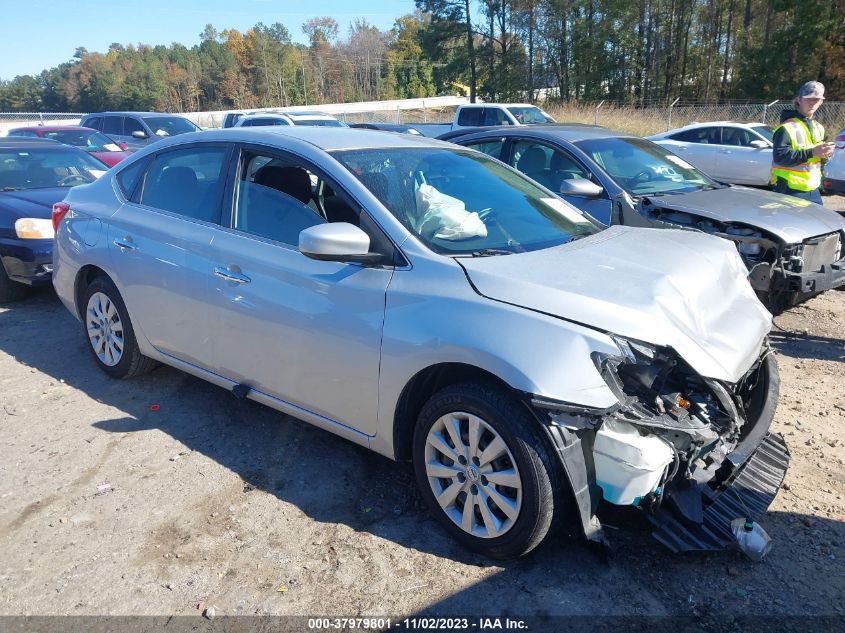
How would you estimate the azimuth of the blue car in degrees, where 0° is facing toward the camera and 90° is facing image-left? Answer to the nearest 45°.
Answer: approximately 315°

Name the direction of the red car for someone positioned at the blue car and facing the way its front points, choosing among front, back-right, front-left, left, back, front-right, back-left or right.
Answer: back-left

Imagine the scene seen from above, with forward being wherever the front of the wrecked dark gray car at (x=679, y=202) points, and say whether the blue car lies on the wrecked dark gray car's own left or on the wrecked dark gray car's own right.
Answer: on the wrecked dark gray car's own right

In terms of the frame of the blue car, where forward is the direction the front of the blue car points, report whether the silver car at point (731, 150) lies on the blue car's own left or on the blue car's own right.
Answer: on the blue car's own left

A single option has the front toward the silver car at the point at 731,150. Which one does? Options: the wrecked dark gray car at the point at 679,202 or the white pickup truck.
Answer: the white pickup truck

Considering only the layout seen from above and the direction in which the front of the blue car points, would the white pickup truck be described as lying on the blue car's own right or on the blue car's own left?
on the blue car's own left

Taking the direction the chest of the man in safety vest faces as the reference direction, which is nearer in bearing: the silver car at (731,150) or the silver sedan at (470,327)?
the silver sedan

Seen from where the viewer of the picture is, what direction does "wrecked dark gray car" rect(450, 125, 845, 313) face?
facing the viewer and to the right of the viewer

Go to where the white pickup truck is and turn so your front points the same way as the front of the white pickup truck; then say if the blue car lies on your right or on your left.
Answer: on your right

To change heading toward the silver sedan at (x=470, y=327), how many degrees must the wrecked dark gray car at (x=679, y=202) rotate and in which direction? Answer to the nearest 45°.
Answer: approximately 45° to its right

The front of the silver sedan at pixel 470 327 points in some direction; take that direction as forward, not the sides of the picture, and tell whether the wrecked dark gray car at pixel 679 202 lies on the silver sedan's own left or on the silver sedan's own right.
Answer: on the silver sedan's own left

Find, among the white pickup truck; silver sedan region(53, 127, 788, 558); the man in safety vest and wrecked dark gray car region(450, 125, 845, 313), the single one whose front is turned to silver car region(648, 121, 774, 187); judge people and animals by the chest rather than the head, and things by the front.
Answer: the white pickup truck

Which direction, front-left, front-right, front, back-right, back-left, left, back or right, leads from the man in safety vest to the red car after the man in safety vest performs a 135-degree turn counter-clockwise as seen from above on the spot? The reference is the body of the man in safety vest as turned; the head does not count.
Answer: left
